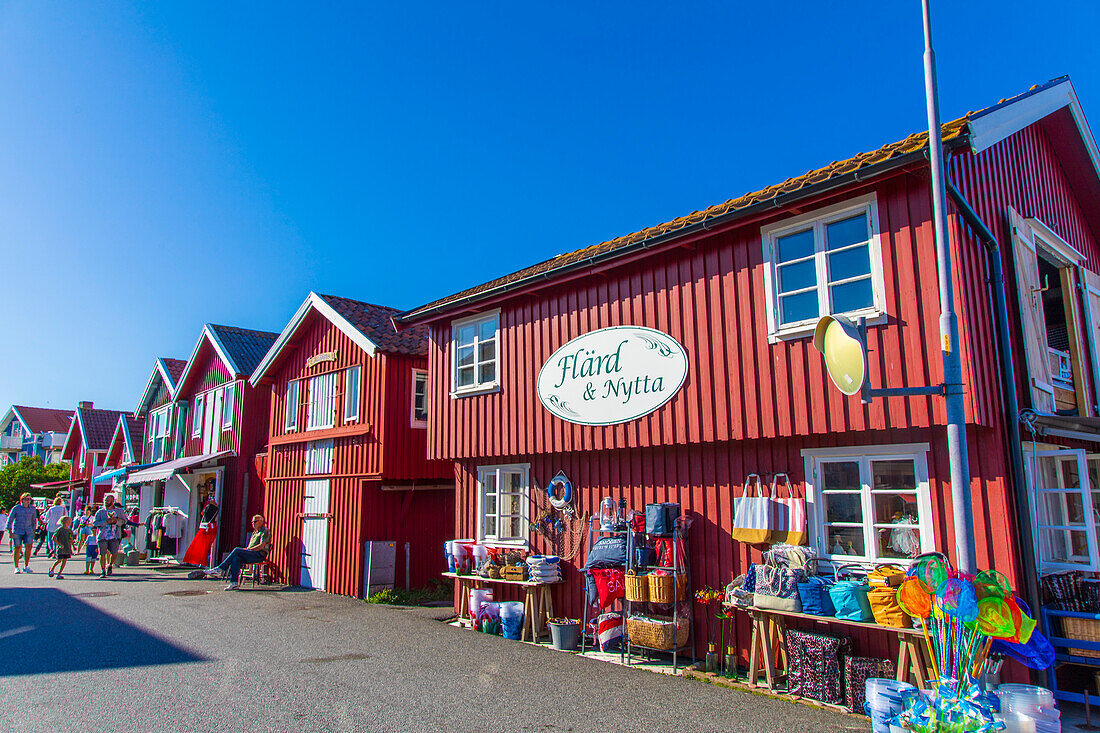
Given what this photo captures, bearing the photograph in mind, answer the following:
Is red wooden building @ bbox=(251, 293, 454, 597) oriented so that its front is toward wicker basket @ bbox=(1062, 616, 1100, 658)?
no

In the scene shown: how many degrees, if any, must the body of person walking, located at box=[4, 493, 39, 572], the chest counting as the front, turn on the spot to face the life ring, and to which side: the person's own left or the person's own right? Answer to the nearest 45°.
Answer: approximately 45° to the person's own left

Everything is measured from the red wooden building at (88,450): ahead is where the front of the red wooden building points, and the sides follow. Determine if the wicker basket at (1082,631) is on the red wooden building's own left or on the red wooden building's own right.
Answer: on the red wooden building's own left

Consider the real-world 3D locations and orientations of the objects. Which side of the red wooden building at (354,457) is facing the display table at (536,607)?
left

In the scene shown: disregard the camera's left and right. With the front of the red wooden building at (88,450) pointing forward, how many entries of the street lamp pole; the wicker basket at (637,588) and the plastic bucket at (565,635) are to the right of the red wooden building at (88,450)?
0

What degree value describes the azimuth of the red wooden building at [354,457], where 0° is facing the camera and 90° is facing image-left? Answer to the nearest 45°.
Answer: approximately 45°

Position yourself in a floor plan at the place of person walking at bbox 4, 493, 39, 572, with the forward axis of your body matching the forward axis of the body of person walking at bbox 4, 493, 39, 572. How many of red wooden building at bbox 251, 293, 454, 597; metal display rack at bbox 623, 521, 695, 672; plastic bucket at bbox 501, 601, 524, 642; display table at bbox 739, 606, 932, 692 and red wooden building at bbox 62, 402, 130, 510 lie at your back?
1

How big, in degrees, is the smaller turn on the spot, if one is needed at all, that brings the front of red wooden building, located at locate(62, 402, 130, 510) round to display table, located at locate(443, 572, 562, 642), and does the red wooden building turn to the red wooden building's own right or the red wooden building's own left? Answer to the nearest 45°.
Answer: approximately 45° to the red wooden building's own left

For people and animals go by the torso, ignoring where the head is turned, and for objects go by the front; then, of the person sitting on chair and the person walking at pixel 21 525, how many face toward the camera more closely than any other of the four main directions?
1

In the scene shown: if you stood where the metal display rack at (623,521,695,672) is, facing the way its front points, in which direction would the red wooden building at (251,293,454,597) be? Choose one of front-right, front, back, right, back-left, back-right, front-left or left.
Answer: right

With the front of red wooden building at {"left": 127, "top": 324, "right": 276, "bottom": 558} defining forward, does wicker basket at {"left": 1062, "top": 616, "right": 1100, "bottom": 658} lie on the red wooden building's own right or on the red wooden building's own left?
on the red wooden building's own left

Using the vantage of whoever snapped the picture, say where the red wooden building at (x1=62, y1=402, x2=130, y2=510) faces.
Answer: facing the viewer and to the left of the viewer

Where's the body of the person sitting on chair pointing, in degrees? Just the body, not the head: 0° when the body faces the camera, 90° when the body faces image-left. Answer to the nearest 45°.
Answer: approximately 90°

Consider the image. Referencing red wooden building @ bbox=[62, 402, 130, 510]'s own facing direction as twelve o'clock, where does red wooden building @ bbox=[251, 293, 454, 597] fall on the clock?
red wooden building @ bbox=[251, 293, 454, 597] is roughly at 10 o'clock from red wooden building @ bbox=[62, 402, 130, 510].

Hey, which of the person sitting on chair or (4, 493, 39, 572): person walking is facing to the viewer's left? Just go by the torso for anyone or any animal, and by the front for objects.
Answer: the person sitting on chair

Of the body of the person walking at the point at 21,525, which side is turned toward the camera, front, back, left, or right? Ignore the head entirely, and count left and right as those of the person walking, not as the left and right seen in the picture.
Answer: front

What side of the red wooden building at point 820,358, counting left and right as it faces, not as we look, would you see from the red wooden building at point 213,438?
right

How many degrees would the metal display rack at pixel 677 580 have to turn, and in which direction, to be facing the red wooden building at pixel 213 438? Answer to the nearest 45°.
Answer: approximately 90° to its right
